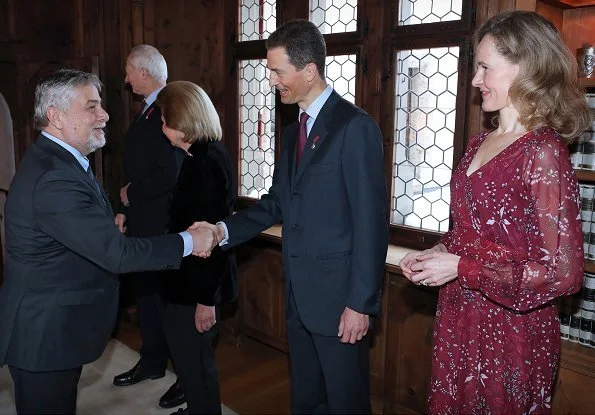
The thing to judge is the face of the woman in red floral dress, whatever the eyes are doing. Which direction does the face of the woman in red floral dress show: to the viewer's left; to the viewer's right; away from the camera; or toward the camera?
to the viewer's left

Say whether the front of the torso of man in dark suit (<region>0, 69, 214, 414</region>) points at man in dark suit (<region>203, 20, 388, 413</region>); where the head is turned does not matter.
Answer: yes

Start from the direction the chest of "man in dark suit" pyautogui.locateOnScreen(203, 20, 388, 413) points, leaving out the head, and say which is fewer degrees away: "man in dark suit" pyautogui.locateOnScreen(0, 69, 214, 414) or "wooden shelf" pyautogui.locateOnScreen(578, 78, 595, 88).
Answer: the man in dark suit

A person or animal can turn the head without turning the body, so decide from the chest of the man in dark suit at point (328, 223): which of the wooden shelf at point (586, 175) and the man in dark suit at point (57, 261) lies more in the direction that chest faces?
the man in dark suit

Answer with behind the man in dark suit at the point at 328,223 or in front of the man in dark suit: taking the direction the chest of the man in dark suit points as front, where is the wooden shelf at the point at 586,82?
behind

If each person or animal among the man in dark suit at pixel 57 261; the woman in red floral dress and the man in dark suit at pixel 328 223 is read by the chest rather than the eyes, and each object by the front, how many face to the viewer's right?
1

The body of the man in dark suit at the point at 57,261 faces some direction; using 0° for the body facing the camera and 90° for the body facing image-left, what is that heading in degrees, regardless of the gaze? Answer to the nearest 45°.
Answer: approximately 270°

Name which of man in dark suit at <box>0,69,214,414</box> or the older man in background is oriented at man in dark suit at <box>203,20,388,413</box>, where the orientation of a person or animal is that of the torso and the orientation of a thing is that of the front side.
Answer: man in dark suit at <box>0,69,214,414</box>

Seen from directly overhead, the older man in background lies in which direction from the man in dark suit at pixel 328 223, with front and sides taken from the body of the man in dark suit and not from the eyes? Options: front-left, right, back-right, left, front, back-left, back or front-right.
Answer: right

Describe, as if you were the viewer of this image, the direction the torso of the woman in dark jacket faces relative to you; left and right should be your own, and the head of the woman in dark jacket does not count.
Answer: facing to the left of the viewer

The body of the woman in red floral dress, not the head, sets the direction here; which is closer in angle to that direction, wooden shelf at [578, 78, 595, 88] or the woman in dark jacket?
the woman in dark jacket

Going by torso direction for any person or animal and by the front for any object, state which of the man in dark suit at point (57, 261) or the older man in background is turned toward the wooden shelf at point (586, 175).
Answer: the man in dark suit
